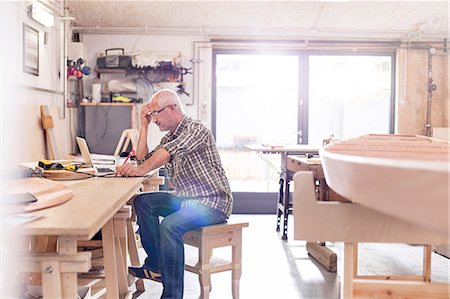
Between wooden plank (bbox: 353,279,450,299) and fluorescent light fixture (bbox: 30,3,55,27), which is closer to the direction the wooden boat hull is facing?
the fluorescent light fixture

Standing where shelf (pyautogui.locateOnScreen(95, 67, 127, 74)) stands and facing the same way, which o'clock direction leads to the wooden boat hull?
The wooden boat hull is roughly at 12 o'clock from the shelf.

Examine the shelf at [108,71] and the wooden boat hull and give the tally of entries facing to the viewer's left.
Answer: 1

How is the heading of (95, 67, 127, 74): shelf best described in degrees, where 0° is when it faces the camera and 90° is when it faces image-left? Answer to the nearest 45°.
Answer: approximately 0°

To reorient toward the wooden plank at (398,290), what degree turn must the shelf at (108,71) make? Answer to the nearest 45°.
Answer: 0° — it already faces it

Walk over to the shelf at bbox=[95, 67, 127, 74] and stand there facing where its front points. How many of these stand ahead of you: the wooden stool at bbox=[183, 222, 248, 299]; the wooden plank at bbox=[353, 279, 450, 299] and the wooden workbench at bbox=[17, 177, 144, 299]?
3

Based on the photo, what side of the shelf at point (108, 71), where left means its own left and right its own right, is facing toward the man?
front

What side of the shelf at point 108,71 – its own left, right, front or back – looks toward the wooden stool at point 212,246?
front

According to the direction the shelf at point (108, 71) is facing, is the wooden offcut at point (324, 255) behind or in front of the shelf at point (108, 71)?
in front

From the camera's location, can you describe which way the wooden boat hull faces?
facing to the left of the viewer

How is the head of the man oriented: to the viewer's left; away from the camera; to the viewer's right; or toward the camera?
to the viewer's left

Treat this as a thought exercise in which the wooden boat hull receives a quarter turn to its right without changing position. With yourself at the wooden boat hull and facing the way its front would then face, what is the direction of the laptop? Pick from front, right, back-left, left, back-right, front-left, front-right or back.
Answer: front-left
